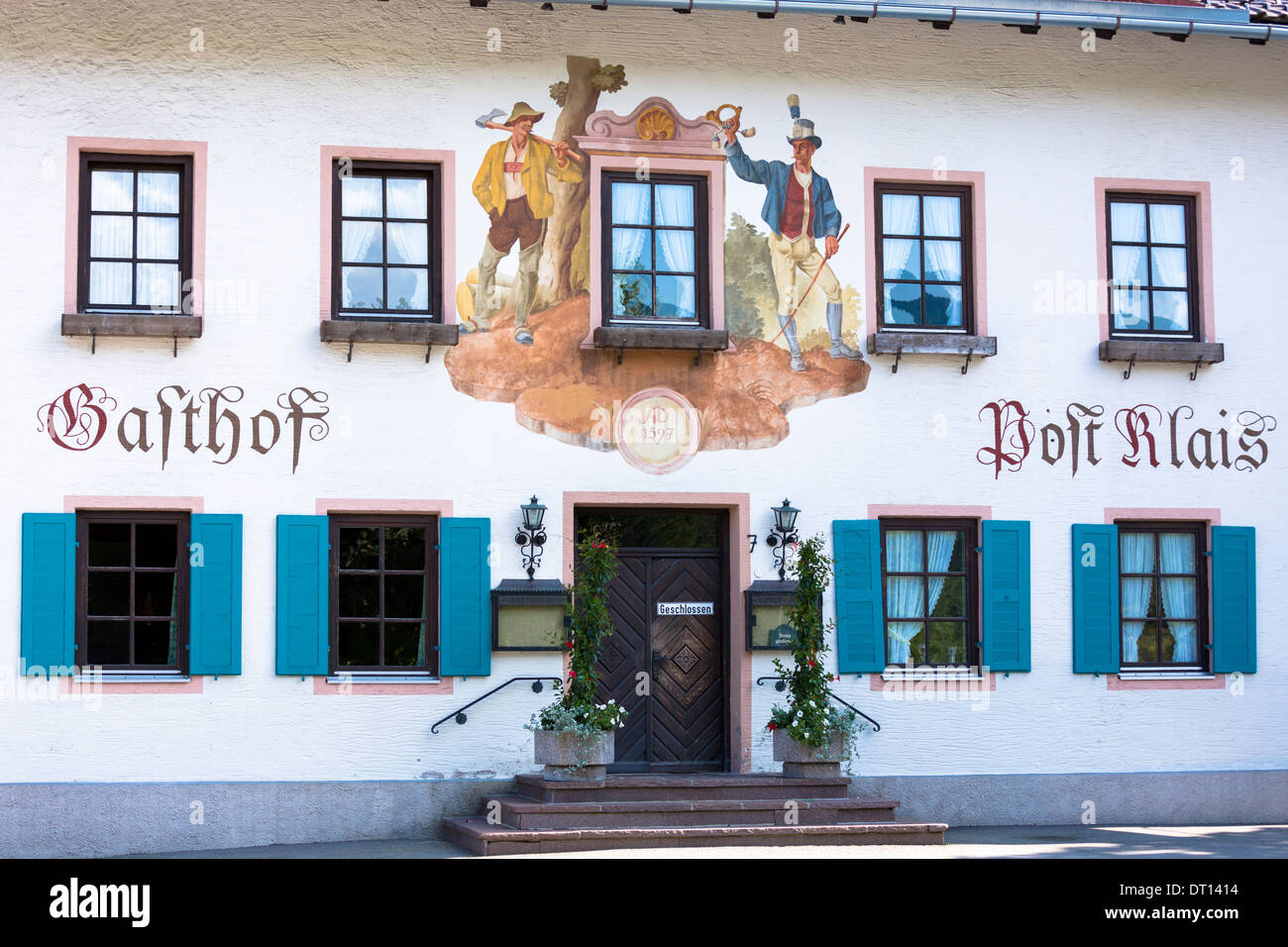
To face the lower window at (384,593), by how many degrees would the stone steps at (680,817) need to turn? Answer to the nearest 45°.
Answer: approximately 90° to its right

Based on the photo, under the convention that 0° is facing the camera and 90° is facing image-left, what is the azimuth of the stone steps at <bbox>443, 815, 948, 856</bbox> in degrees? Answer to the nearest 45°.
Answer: approximately 0°

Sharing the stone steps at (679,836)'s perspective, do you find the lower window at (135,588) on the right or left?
on its right

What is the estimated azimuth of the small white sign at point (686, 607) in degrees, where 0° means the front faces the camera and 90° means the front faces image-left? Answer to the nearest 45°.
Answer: approximately 0°

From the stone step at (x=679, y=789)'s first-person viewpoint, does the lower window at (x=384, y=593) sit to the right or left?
on its right

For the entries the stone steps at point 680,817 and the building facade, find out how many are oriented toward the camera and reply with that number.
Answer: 2

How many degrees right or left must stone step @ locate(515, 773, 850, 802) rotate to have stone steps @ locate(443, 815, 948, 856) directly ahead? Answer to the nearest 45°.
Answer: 0° — it already faces it
